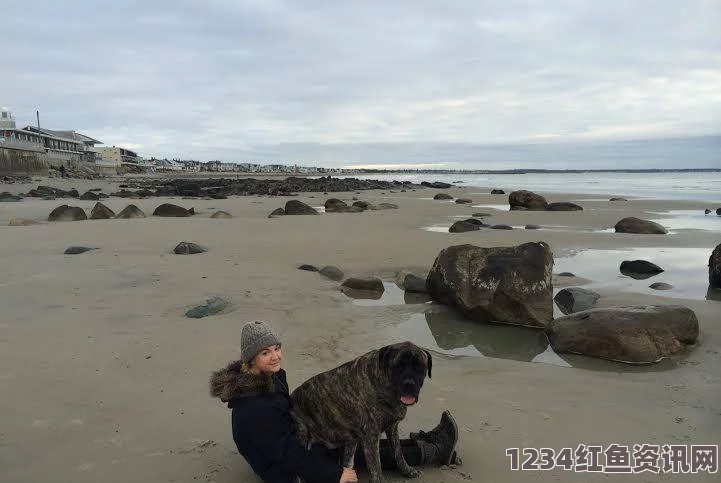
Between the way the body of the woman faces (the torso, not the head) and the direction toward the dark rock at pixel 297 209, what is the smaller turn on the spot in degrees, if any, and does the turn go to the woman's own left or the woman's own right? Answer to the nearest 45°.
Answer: approximately 90° to the woman's own left

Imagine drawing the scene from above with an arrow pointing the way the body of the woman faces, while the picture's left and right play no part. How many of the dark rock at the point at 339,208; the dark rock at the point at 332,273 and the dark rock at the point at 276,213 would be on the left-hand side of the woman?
3

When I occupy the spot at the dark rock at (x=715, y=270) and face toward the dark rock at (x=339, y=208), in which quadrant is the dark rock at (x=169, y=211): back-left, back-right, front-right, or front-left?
front-left

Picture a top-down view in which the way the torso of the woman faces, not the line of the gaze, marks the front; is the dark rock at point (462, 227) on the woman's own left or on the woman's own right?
on the woman's own left

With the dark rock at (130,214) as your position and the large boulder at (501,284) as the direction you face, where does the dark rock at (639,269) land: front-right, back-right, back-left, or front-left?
front-left

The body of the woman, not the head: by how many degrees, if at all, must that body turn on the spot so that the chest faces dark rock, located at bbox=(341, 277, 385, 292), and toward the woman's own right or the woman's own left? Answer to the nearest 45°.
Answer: approximately 90° to the woman's own left

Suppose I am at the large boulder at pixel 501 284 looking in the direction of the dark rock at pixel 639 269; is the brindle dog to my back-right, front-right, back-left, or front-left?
back-right

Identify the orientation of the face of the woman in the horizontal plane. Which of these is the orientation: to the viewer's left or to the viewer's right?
to the viewer's right

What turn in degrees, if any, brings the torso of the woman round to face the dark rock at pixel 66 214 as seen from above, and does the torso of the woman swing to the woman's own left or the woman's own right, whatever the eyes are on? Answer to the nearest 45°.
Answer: approximately 135° to the woman's own left
